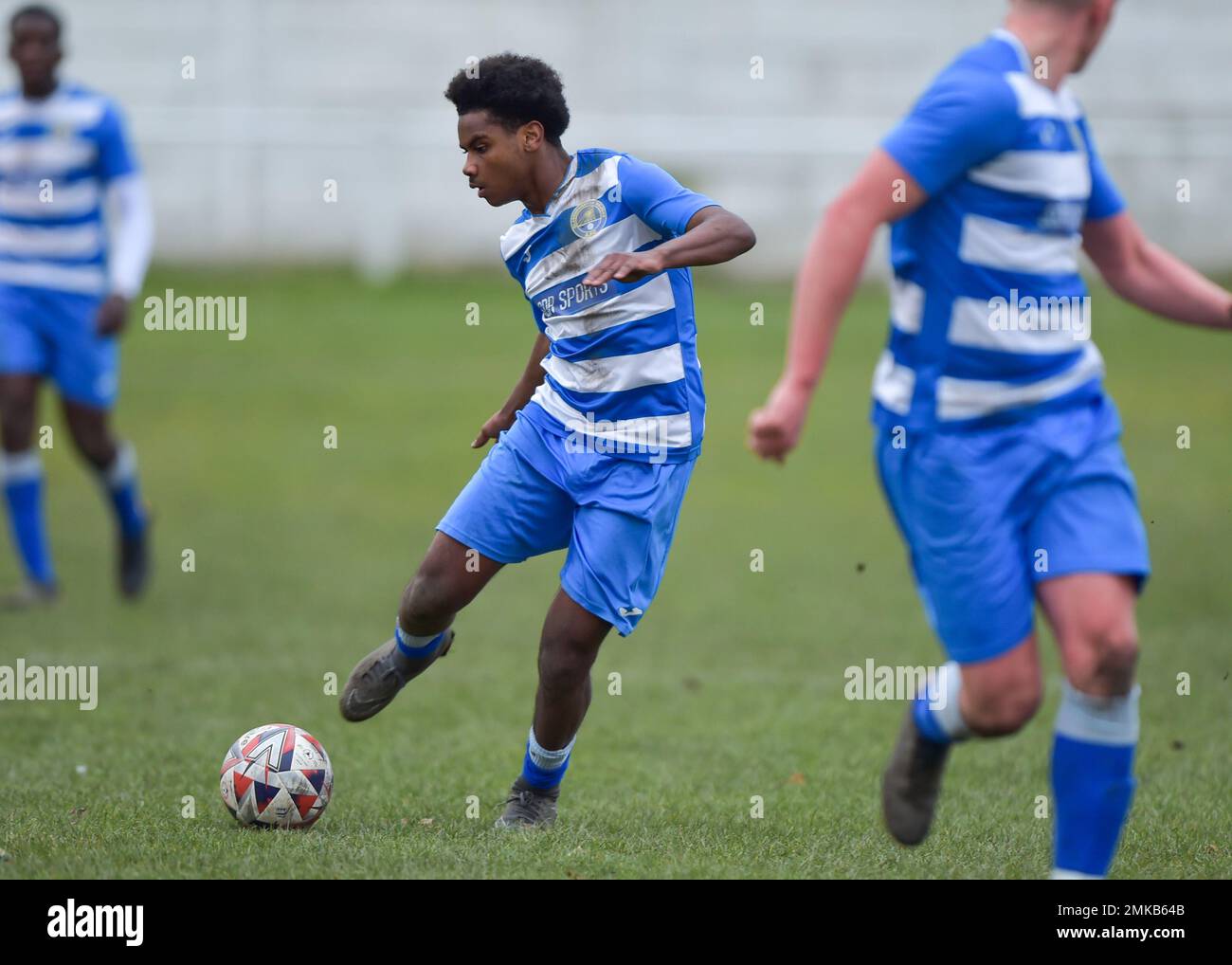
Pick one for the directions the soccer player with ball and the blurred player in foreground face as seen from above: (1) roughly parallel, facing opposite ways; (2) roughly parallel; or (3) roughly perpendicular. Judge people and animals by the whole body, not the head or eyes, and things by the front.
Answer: roughly perpendicular
